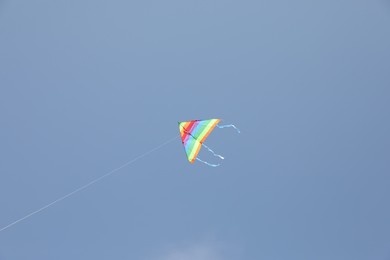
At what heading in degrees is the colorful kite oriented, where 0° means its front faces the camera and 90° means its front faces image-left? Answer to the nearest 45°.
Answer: approximately 90°
